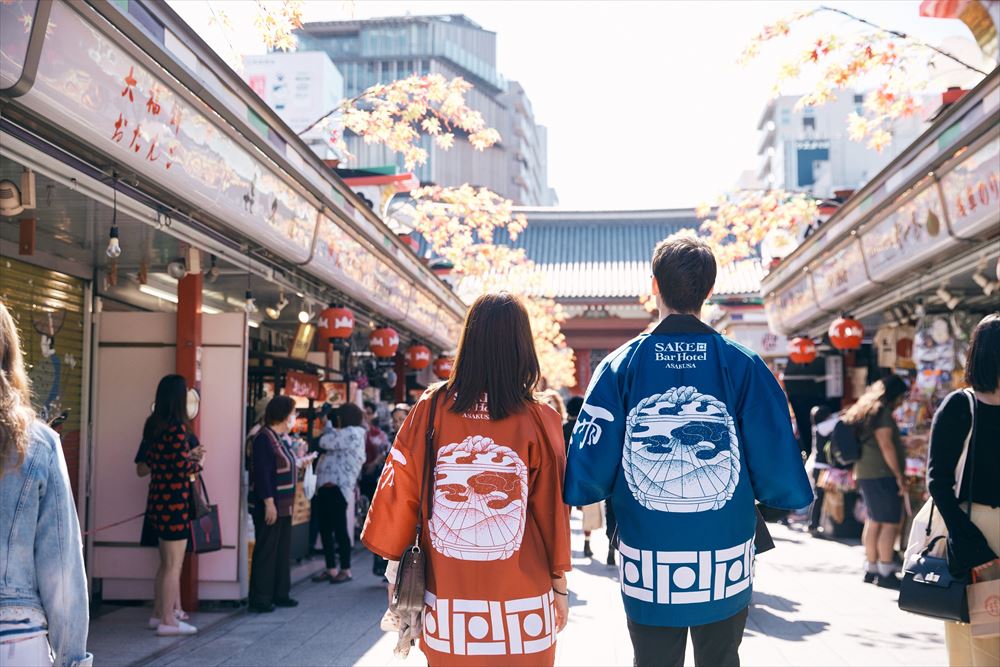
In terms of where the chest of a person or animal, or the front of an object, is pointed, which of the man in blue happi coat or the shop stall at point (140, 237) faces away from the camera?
the man in blue happi coat

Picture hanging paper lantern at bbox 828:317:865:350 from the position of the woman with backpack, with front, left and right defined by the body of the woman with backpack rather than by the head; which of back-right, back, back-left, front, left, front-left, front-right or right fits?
left

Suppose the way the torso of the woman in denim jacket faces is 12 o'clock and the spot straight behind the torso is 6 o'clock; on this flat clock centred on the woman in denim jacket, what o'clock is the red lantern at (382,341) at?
The red lantern is roughly at 1 o'clock from the woman in denim jacket.

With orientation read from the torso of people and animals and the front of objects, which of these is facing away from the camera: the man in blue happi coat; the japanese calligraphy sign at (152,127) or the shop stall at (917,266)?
the man in blue happi coat

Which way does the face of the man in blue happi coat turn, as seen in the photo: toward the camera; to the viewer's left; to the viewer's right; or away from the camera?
away from the camera

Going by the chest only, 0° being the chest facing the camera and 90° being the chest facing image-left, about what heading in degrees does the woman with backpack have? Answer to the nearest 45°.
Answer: approximately 270°

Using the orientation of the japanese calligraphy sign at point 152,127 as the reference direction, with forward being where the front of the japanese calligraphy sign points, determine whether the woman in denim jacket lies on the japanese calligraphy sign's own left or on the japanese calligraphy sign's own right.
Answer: on the japanese calligraphy sign's own right

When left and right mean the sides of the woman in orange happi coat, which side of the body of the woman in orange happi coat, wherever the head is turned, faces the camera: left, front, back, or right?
back

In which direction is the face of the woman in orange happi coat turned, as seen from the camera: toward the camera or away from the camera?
away from the camera

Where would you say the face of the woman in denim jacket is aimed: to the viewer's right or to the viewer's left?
to the viewer's left

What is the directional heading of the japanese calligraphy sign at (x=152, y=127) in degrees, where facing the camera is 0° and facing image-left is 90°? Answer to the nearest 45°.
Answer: approximately 315°

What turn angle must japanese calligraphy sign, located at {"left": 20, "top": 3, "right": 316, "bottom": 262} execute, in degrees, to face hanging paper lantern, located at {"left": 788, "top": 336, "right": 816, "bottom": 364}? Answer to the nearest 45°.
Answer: approximately 90° to its left

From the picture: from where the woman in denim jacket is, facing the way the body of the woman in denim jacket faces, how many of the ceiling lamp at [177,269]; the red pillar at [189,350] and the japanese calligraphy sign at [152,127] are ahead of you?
3

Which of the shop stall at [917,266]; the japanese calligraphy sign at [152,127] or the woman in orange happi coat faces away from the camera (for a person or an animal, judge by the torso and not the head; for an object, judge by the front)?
the woman in orange happi coat

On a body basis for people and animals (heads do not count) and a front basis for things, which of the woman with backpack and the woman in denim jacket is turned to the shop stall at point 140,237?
the woman in denim jacket
